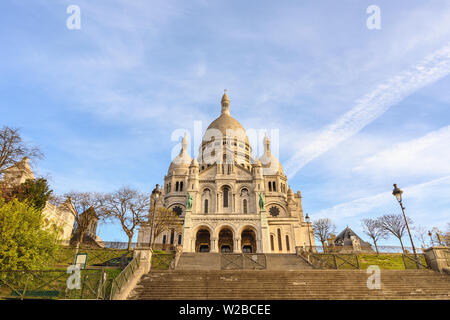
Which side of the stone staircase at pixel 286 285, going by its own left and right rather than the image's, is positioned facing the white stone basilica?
back

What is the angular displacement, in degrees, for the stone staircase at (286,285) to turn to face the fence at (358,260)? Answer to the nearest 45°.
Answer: approximately 135° to its left

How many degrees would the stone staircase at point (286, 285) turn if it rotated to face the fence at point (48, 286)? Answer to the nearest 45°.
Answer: approximately 90° to its right

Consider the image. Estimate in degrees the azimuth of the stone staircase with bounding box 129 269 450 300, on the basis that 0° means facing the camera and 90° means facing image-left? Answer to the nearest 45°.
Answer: approximately 0°

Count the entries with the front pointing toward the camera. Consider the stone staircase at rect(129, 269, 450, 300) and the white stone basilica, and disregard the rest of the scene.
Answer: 2

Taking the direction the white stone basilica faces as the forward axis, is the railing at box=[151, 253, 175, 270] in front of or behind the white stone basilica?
in front

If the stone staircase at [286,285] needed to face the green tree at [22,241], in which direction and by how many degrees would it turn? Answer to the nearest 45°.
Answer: approximately 90° to its right

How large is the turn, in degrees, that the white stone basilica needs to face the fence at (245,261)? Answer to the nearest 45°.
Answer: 0° — it already faces it

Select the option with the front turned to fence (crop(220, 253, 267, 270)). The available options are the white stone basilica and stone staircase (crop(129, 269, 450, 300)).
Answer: the white stone basilica

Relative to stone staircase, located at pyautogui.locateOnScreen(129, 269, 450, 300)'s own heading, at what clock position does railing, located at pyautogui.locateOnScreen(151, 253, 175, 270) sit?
The railing is roughly at 4 o'clock from the stone staircase.

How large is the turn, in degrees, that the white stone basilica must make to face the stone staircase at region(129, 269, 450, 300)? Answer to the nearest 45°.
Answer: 0° — it already faces it

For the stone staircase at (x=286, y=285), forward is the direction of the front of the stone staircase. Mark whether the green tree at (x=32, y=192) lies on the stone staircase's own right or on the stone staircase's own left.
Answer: on the stone staircase's own right

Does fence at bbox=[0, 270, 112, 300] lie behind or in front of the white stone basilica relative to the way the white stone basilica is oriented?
in front

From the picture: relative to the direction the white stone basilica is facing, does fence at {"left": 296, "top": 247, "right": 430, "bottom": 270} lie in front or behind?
in front

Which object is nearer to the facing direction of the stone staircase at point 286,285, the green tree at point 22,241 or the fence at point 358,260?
the green tree
